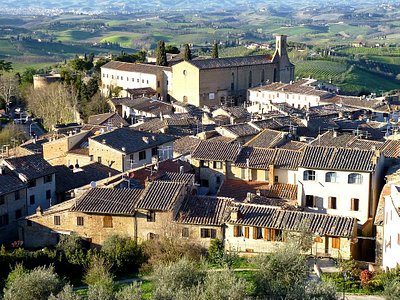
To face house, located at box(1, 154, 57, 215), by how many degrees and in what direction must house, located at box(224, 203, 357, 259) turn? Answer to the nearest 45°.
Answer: approximately 135° to its right

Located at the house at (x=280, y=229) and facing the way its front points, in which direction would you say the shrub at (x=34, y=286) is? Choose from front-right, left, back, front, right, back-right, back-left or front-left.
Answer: front-right

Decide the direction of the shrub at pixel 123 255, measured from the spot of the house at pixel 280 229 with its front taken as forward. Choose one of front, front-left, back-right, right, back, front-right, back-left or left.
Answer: right

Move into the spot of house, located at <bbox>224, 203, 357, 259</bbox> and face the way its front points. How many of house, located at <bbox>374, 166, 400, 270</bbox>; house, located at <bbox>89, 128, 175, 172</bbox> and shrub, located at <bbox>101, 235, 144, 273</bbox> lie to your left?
1

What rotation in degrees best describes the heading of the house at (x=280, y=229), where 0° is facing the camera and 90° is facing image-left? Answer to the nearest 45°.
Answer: approximately 0°

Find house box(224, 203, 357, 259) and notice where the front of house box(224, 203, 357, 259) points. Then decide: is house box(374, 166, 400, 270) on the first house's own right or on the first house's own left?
on the first house's own left

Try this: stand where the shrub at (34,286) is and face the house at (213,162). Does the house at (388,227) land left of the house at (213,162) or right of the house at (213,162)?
right

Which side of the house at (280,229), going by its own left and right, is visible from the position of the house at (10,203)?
right

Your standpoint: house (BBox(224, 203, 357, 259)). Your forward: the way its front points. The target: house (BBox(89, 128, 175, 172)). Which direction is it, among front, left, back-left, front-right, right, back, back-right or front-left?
back-right

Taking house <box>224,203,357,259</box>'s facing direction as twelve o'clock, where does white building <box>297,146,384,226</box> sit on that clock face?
The white building is roughly at 7 o'clock from the house.

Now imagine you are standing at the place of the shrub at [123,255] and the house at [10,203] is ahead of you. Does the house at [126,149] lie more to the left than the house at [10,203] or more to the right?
right
